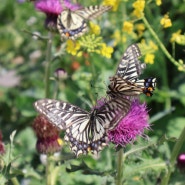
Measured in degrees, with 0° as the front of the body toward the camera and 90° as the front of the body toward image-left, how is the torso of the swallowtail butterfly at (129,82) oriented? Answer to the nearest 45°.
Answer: approximately 90°

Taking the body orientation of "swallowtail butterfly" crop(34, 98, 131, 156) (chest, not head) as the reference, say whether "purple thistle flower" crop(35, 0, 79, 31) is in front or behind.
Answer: in front

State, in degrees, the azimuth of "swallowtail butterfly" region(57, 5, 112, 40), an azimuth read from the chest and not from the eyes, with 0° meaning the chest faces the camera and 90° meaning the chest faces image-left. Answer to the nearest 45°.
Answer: approximately 180°

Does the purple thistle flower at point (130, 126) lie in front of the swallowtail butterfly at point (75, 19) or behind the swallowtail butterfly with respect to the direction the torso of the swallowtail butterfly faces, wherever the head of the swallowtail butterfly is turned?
behind

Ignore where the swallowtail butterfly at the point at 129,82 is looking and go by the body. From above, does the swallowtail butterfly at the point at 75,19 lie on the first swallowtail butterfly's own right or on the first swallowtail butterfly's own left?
on the first swallowtail butterfly's own right

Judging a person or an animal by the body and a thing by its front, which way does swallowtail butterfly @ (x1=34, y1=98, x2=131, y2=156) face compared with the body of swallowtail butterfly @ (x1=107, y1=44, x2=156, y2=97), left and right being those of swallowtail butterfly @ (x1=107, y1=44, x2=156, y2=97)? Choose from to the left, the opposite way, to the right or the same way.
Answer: to the right
